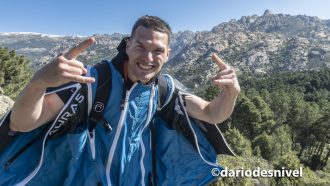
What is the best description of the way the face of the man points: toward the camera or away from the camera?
toward the camera

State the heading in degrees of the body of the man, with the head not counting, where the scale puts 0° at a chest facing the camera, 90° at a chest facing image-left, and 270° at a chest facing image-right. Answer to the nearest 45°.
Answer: approximately 0°
